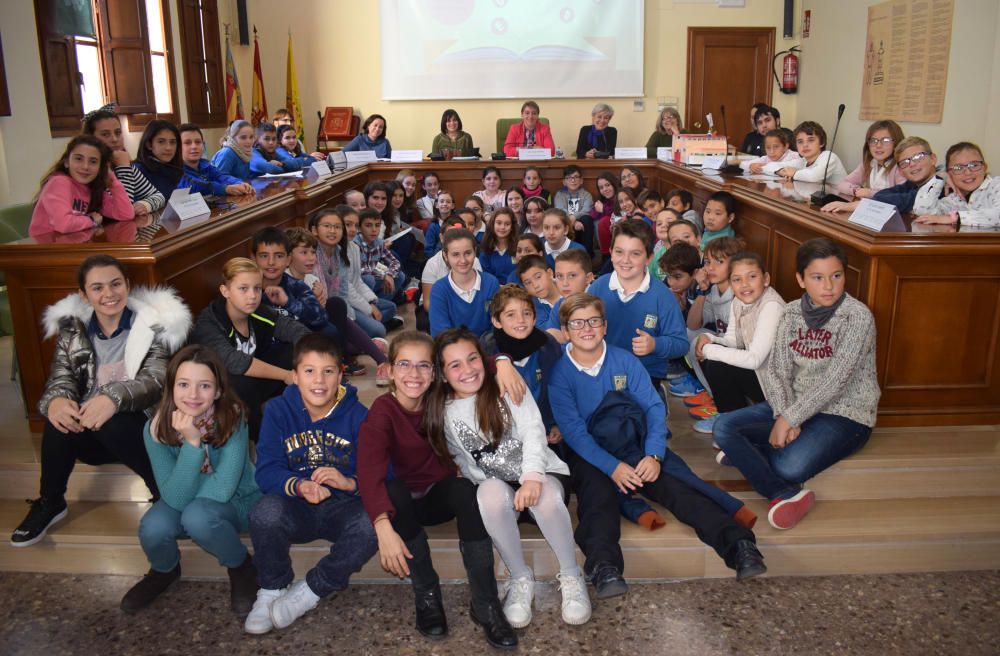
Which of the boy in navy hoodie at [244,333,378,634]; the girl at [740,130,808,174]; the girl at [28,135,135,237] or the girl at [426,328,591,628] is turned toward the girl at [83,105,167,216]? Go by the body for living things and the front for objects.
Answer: the girl at [740,130,808,174]

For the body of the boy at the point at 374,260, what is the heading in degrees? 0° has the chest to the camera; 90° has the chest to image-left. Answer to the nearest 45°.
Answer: approximately 315°

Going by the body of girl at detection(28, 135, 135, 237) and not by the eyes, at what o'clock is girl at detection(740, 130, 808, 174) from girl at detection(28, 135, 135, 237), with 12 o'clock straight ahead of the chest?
girl at detection(740, 130, 808, 174) is roughly at 10 o'clock from girl at detection(28, 135, 135, 237).

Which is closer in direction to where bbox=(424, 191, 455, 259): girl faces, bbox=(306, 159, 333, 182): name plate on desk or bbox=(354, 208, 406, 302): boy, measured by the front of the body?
the boy

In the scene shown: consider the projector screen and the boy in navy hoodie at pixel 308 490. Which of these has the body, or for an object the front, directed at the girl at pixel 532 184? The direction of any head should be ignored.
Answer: the projector screen

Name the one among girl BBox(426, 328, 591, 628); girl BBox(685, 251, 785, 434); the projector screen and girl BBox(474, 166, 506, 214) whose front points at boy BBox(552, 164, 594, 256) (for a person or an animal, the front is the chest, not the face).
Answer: the projector screen

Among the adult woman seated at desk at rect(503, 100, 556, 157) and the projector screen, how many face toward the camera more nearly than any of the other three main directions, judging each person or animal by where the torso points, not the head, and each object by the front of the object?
2

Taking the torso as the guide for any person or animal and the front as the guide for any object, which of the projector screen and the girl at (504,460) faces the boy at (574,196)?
the projector screen

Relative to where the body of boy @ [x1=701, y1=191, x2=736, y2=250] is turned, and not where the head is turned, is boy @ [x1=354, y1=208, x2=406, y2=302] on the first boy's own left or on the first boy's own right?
on the first boy's own right
